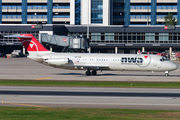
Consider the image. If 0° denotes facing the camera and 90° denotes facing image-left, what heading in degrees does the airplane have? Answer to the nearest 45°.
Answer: approximately 270°
